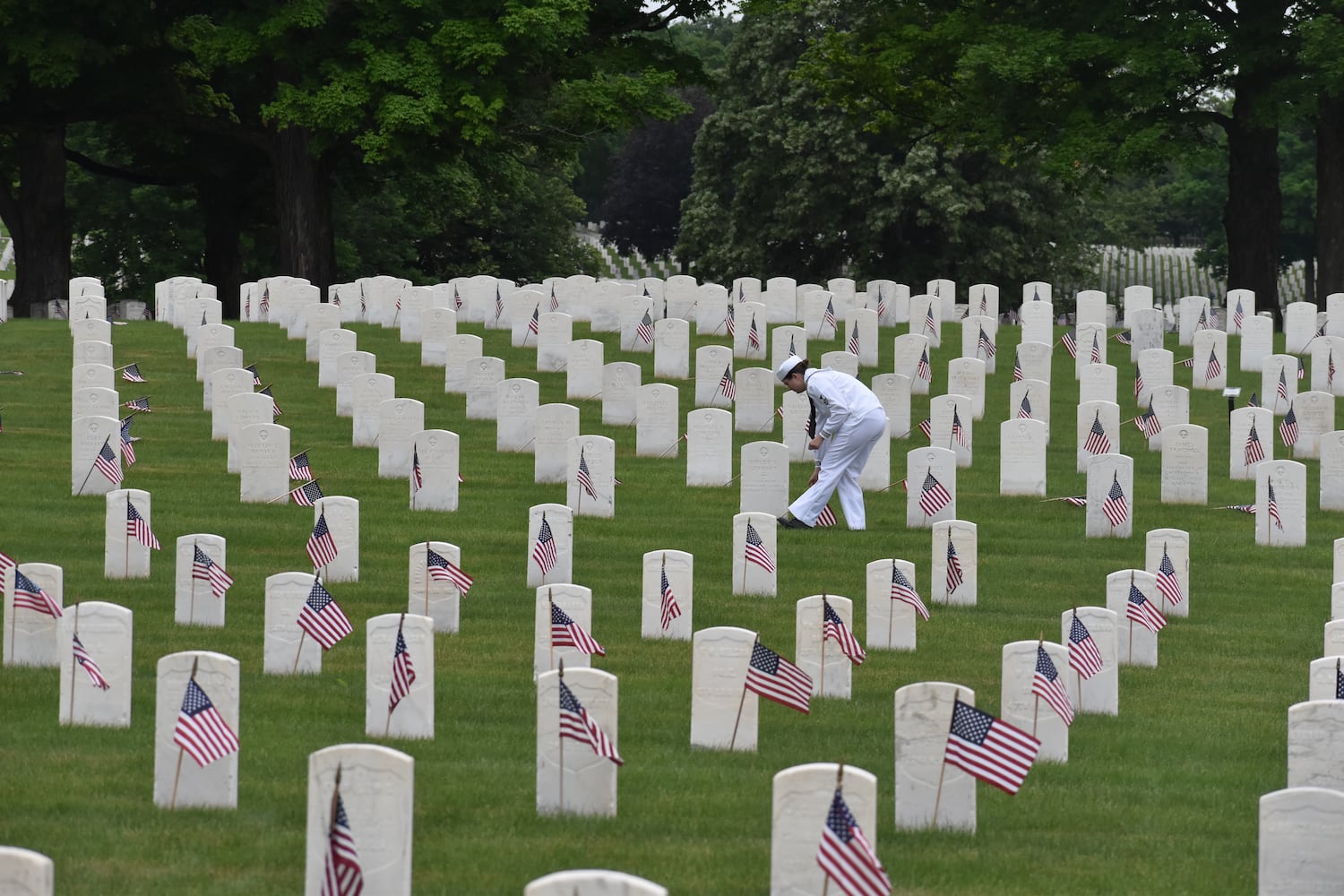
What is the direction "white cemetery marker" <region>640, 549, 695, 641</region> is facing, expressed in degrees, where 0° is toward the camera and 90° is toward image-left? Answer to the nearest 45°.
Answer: approximately 0°

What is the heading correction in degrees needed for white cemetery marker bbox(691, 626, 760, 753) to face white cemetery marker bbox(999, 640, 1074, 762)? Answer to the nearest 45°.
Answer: approximately 90° to its left

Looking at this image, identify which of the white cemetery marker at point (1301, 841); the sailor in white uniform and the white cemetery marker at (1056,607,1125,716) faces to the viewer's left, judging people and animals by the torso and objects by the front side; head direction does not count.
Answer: the sailor in white uniform

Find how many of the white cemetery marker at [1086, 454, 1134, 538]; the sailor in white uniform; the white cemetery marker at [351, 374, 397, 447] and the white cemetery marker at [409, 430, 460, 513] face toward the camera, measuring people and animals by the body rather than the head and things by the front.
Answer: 3

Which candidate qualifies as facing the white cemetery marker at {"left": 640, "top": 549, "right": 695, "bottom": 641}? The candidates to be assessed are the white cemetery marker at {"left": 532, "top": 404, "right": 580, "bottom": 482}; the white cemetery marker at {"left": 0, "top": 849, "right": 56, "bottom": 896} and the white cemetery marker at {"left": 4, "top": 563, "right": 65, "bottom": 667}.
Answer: the white cemetery marker at {"left": 532, "top": 404, "right": 580, "bottom": 482}

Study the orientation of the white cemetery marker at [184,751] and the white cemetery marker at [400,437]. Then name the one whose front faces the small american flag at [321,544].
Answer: the white cemetery marker at [400,437]

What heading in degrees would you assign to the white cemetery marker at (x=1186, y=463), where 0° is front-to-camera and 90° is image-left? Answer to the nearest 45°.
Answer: approximately 0°

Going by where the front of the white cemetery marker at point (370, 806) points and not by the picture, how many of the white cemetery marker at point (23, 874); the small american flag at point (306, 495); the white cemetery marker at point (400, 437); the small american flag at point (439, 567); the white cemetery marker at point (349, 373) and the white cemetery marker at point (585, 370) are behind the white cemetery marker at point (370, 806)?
5

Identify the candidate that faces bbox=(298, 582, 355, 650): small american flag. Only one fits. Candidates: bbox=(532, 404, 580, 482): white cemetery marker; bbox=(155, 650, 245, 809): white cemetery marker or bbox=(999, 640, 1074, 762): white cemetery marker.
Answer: bbox=(532, 404, 580, 482): white cemetery marker

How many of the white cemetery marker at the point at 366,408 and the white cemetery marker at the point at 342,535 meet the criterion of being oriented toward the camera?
2

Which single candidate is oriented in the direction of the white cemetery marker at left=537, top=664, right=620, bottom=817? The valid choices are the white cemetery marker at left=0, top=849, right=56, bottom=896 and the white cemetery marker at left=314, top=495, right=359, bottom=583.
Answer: the white cemetery marker at left=314, top=495, right=359, bottom=583

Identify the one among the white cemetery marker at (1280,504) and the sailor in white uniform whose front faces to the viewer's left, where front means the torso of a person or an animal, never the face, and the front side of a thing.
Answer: the sailor in white uniform
